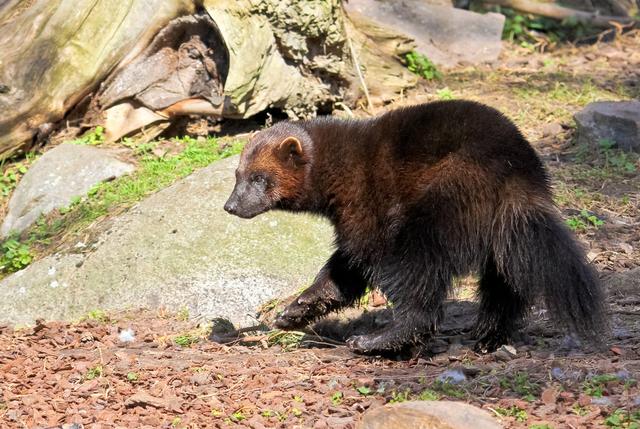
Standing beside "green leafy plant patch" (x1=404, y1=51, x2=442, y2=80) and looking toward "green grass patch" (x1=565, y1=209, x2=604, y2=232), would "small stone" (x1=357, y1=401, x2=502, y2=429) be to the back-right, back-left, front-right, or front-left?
front-right

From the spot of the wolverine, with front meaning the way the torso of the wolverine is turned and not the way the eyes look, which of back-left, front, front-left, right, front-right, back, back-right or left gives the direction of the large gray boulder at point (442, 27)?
right

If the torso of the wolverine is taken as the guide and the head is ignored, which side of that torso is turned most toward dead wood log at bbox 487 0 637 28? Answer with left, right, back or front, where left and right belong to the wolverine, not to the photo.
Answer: right

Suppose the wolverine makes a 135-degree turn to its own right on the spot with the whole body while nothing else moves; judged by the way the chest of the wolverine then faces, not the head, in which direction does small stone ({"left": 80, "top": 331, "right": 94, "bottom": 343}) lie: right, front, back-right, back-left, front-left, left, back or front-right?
back-left

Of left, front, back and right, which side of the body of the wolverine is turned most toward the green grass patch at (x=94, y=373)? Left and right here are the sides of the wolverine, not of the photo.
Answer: front

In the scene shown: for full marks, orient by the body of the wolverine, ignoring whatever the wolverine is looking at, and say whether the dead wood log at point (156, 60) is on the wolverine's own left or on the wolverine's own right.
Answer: on the wolverine's own right

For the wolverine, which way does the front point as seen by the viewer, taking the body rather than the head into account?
to the viewer's left

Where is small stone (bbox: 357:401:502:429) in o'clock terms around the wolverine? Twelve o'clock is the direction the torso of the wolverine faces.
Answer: The small stone is roughly at 9 o'clock from the wolverine.

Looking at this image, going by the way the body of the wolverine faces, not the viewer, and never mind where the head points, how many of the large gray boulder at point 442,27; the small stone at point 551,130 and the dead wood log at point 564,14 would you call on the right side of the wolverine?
3

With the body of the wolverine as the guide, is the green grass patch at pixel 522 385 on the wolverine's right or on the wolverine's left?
on the wolverine's left

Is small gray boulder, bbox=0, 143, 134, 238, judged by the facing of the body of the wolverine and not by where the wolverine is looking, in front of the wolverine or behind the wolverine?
in front

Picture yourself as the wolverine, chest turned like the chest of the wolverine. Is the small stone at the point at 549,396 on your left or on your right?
on your left

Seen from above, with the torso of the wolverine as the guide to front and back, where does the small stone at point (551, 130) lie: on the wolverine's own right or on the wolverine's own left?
on the wolverine's own right

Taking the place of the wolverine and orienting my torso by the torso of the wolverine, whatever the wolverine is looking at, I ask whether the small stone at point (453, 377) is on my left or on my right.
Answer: on my left

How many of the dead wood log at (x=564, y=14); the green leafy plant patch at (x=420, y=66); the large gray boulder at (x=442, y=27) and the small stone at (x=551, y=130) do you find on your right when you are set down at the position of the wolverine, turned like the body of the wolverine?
4

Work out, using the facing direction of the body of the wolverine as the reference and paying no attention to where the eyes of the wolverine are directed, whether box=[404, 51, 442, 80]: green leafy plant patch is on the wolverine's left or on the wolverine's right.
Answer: on the wolverine's right
